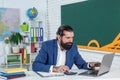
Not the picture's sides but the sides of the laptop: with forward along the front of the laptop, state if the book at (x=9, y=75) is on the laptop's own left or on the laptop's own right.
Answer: on the laptop's own left

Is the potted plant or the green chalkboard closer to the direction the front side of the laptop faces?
the potted plant

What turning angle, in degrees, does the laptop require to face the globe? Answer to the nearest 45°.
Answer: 0° — it already faces it

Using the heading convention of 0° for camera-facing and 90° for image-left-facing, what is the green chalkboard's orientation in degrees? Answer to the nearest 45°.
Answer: approximately 45°

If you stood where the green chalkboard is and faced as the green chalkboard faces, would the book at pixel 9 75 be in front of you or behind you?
in front

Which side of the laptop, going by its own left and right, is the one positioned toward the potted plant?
front

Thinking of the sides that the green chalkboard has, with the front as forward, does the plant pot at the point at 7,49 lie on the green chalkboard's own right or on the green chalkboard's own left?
on the green chalkboard's own right

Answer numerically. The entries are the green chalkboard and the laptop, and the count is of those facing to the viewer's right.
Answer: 0

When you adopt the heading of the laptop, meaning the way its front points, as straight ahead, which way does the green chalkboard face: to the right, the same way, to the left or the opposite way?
to the left

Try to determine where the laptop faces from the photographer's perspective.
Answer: facing away from the viewer and to the left of the viewer

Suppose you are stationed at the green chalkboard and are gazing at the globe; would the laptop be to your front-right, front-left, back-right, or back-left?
back-left

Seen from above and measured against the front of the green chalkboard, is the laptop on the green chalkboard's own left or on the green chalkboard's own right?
on the green chalkboard's own left

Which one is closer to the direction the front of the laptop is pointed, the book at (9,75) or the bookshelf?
the bookshelf

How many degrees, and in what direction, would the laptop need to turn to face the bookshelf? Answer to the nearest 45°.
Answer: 0° — it already faces it
